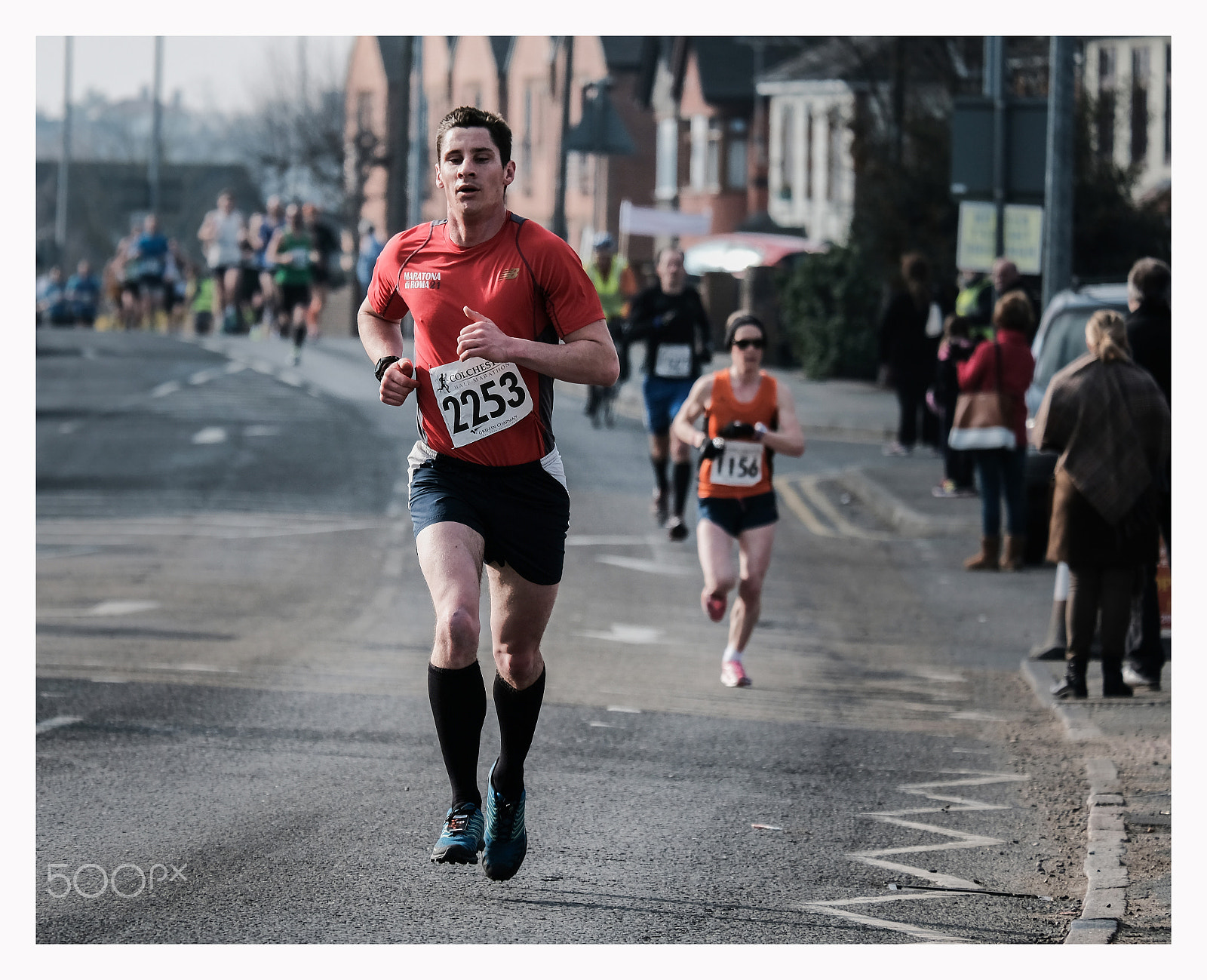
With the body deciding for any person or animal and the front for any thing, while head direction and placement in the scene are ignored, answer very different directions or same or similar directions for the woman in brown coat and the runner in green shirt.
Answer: very different directions

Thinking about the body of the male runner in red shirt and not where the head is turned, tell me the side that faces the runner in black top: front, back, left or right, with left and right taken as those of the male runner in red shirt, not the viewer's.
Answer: back

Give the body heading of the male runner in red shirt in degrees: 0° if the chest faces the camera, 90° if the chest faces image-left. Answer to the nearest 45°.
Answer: approximately 0°

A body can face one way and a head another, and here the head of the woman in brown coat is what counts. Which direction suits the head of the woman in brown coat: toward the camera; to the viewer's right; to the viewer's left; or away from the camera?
away from the camera

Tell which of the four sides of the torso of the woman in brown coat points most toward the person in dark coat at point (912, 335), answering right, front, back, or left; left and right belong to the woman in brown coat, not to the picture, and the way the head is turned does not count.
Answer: front

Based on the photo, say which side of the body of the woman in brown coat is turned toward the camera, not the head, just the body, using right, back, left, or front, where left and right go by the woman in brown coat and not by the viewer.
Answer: back

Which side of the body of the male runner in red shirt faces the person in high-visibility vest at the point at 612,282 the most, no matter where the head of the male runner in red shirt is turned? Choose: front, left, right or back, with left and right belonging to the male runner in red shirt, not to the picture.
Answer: back

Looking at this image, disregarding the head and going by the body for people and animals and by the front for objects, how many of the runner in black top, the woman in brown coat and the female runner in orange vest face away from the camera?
1

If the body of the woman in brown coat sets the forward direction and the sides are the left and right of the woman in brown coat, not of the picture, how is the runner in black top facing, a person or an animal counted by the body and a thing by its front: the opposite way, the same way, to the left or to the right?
the opposite way
